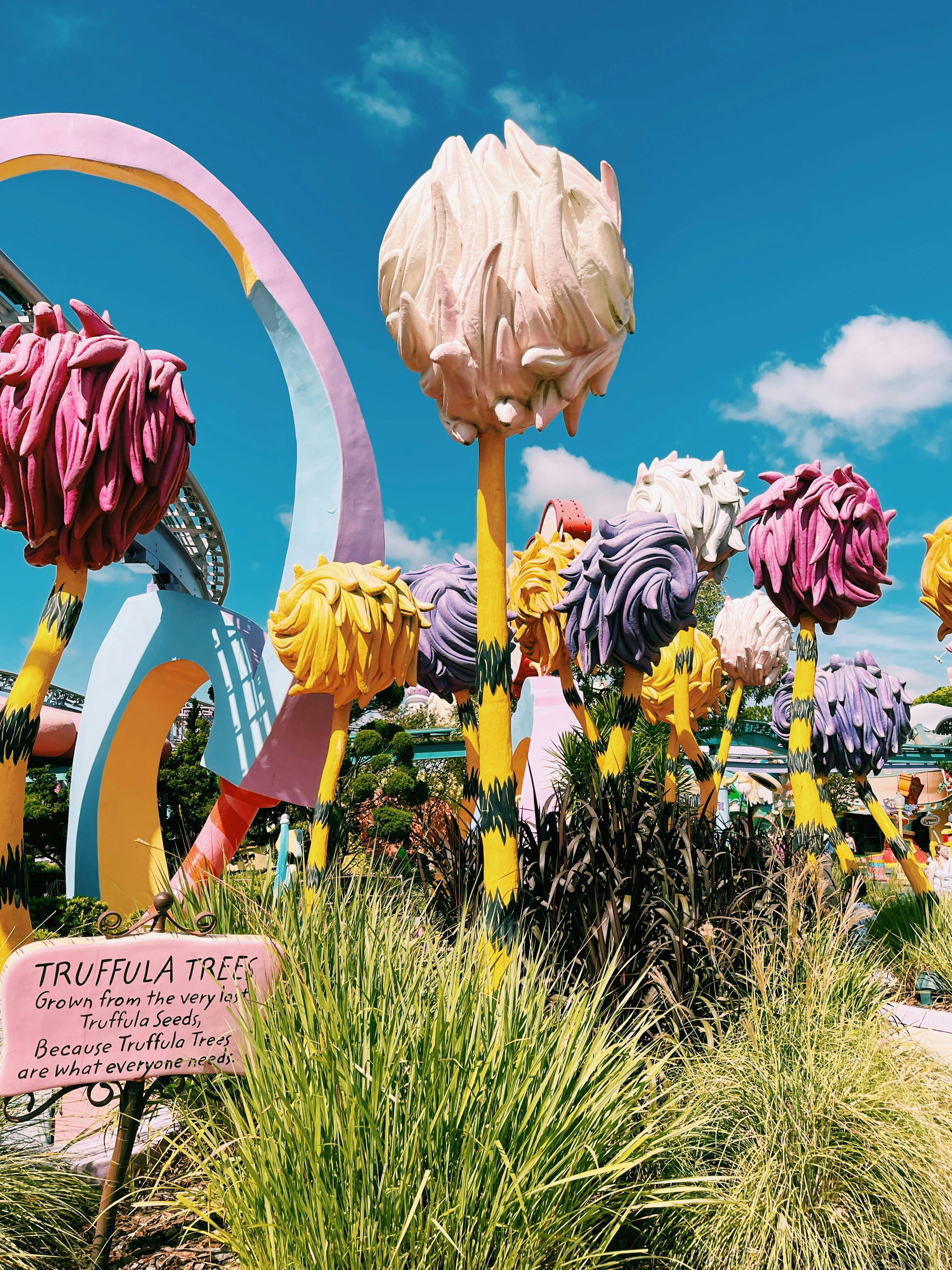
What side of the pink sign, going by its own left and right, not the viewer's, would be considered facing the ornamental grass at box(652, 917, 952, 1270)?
left

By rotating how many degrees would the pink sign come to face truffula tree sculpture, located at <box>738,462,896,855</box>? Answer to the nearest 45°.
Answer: approximately 90° to its left

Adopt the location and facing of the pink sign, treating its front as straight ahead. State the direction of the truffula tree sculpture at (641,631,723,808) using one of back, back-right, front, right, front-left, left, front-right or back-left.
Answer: back-left

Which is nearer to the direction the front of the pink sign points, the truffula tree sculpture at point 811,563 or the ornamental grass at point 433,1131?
the ornamental grass

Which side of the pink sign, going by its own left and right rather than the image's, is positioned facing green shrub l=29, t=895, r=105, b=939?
back

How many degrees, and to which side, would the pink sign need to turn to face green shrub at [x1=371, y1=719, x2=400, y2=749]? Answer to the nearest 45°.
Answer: approximately 180°

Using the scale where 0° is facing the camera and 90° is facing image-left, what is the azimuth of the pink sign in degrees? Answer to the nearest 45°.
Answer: approximately 0°
